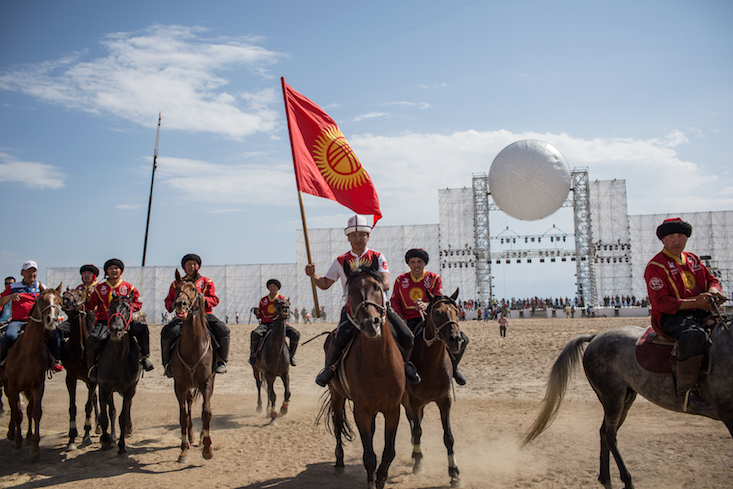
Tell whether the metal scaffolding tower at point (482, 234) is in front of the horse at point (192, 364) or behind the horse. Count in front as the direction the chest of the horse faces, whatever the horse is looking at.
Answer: behind

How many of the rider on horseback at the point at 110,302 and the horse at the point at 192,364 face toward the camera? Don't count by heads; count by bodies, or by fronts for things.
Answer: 2

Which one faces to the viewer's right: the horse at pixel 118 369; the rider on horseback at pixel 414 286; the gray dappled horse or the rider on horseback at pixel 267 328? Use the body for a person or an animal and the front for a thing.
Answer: the gray dappled horse

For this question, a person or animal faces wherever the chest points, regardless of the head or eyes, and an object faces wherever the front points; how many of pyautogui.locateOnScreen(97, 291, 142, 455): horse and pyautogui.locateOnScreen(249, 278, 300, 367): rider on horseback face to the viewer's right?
0

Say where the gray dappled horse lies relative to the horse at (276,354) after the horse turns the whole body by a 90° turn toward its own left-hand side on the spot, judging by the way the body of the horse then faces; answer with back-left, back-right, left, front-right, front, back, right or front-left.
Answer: front-right

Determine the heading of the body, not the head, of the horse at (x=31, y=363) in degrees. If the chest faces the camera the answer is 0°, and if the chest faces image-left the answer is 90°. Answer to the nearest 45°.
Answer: approximately 315°

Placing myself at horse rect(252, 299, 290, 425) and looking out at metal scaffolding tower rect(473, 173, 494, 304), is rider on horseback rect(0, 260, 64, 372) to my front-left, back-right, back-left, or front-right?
back-left

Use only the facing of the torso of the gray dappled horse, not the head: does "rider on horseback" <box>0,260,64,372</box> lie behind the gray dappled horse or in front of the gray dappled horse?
behind

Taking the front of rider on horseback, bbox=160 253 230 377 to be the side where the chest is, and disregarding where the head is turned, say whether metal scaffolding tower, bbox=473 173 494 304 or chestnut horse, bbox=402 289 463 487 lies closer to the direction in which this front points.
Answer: the chestnut horse
